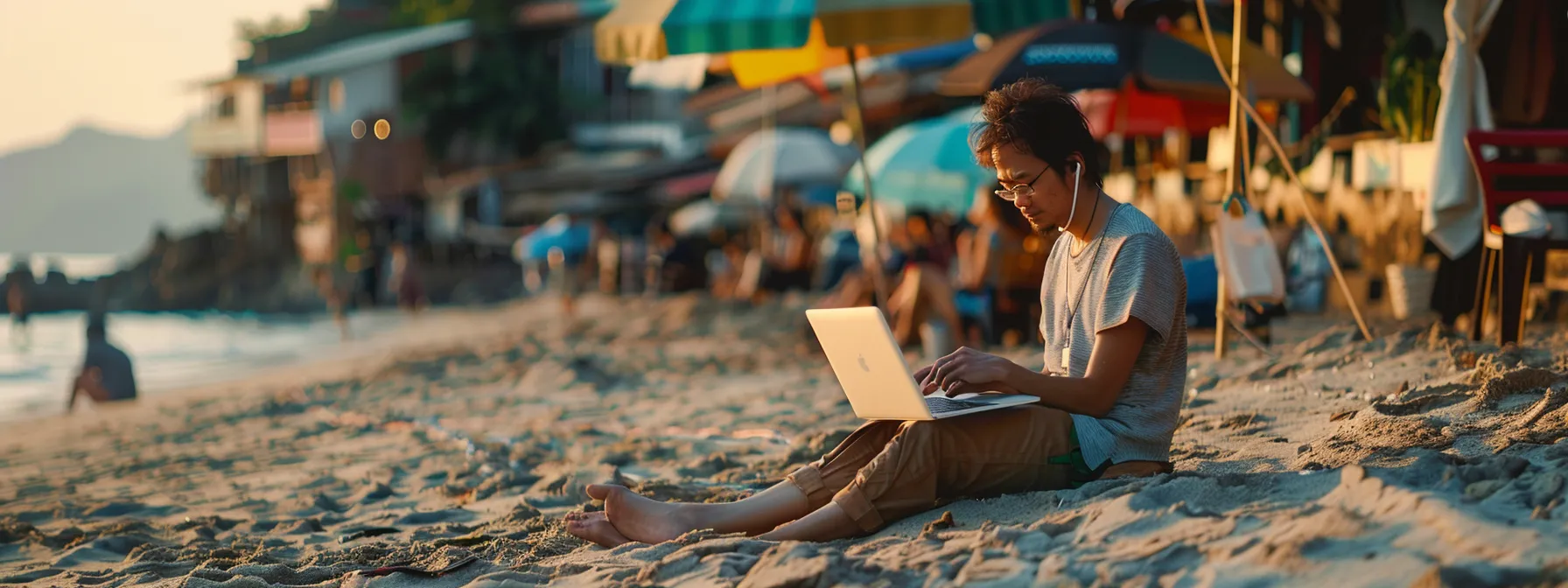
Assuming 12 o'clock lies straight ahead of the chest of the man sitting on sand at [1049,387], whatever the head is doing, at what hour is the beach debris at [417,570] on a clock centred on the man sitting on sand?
The beach debris is roughly at 12 o'clock from the man sitting on sand.

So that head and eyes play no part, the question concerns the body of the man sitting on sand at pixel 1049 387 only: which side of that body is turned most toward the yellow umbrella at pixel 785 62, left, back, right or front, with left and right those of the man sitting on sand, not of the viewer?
right

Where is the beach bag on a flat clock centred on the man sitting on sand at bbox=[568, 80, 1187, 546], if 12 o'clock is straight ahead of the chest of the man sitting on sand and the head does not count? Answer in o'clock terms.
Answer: The beach bag is roughly at 4 o'clock from the man sitting on sand.

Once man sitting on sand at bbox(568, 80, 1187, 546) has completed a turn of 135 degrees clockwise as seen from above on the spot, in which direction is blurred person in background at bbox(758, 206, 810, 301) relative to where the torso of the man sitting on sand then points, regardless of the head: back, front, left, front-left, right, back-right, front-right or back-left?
front-left

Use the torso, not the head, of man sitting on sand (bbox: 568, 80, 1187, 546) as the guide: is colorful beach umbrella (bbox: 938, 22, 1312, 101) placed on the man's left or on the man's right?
on the man's right

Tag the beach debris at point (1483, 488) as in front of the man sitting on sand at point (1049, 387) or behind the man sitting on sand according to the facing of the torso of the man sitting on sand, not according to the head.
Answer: behind

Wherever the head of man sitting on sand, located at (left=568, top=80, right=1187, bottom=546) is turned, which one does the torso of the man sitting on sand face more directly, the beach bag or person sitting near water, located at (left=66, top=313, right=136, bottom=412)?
the person sitting near water

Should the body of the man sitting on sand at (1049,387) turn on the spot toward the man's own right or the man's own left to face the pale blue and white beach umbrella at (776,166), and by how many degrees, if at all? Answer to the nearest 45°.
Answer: approximately 90° to the man's own right

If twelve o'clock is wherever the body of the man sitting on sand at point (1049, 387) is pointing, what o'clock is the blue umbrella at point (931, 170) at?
The blue umbrella is roughly at 3 o'clock from the man sitting on sand.

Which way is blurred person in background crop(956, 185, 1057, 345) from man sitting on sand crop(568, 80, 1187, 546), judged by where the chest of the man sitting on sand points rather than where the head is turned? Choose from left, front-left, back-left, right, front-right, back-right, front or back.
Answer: right

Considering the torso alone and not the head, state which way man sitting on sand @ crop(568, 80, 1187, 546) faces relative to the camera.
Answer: to the viewer's left
